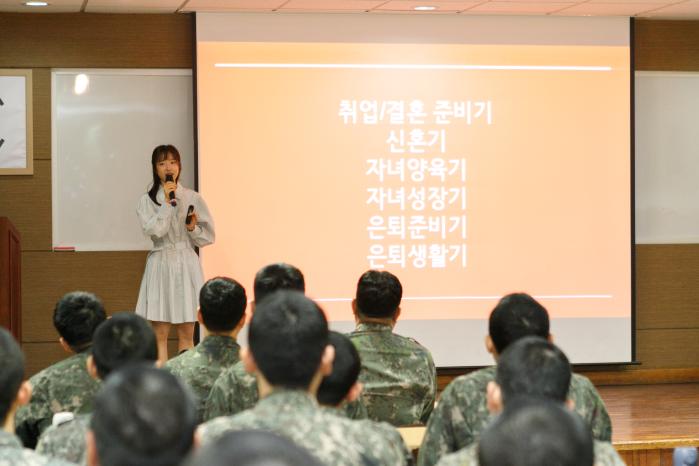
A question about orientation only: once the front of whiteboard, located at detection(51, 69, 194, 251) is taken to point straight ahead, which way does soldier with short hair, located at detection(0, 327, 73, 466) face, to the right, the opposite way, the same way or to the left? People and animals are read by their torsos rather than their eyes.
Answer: the opposite way

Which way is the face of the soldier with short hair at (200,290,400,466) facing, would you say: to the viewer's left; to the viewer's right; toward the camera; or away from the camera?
away from the camera

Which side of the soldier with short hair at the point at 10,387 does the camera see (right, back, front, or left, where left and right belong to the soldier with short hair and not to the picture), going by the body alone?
back

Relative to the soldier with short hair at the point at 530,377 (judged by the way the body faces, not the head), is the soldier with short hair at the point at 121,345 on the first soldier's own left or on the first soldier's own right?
on the first soldier's own left

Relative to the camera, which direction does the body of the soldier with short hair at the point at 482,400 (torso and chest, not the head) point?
away from the camera

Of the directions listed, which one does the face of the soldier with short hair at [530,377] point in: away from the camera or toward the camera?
away from the camera

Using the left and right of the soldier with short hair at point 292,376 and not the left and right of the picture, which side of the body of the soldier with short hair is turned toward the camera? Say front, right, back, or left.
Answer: back

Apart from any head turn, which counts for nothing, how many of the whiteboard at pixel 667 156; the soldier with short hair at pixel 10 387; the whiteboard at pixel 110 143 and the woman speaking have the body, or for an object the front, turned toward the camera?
3

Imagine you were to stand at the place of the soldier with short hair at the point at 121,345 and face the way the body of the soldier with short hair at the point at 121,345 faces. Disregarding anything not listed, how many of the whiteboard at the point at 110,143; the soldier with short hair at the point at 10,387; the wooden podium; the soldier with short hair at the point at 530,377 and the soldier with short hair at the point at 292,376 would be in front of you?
2

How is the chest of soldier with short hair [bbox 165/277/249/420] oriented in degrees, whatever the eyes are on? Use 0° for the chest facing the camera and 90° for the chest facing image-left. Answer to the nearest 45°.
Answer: approximately 180°
